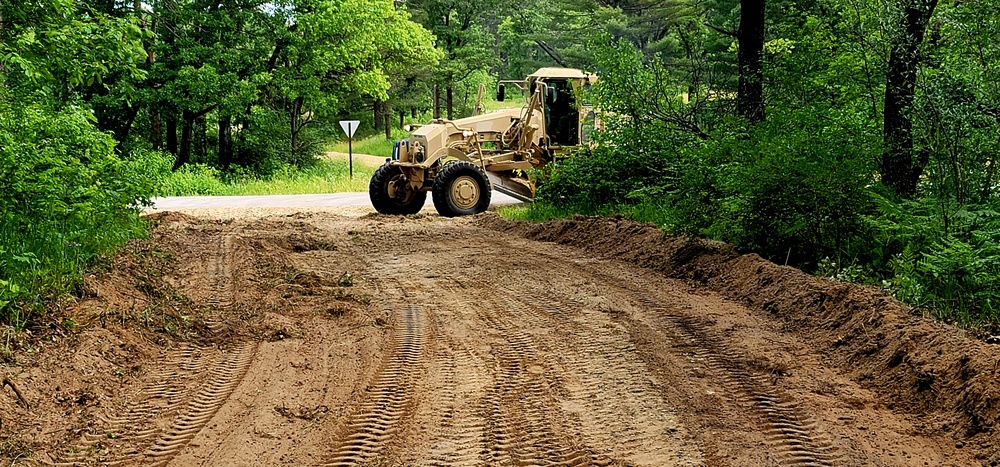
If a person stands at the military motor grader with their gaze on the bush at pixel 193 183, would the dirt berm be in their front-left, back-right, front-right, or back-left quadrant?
back-left

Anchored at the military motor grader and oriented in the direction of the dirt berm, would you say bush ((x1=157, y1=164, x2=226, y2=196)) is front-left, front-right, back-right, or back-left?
back-right

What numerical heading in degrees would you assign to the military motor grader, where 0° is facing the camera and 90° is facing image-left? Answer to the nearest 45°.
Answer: approximately 45°

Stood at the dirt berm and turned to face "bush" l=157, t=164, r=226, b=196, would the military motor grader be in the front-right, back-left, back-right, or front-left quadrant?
front-right

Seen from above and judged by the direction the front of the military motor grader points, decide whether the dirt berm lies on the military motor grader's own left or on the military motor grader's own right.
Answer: on the military motor grader's own left
